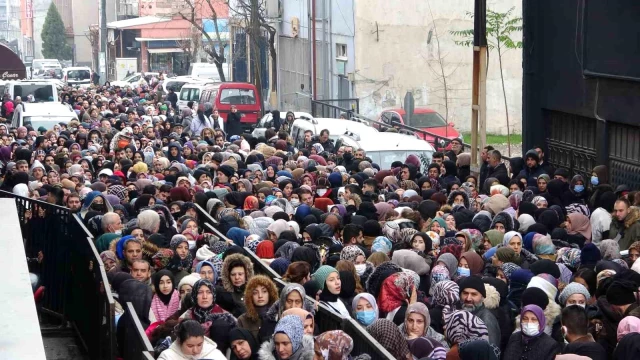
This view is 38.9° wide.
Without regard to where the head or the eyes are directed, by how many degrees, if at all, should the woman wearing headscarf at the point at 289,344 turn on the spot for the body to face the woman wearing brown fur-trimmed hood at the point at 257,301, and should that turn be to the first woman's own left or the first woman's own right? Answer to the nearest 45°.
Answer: approximately 135° to the first woman's own right

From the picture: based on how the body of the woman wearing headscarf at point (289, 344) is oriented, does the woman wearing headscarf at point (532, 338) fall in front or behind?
behind

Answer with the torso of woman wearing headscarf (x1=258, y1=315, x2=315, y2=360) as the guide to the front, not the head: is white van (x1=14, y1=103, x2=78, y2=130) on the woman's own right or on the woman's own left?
on the woman's own right

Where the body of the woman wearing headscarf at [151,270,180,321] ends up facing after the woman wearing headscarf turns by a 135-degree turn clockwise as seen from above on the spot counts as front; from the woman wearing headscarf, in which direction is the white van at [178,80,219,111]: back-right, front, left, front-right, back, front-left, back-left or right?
front-right

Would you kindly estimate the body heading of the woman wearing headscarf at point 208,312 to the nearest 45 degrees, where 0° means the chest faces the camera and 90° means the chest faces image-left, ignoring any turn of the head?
approximately 0°

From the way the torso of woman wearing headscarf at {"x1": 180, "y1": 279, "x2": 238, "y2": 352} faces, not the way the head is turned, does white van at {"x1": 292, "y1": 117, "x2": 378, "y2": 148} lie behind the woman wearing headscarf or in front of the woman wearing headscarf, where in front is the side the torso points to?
behind

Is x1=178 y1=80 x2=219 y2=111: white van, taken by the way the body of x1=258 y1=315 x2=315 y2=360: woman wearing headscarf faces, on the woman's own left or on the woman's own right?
on the woman's own right
